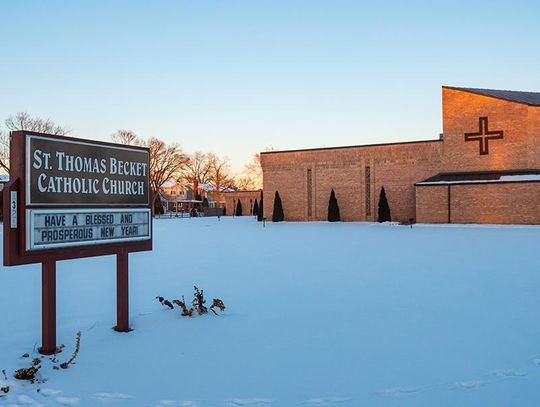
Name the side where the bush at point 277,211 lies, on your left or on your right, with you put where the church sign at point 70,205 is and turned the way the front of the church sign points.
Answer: on your left

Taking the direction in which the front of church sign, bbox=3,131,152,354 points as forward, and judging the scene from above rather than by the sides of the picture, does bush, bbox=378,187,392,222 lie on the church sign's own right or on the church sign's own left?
on the church sign's own left
